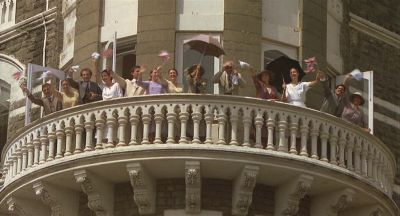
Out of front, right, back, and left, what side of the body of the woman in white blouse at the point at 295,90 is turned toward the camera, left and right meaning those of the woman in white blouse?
front

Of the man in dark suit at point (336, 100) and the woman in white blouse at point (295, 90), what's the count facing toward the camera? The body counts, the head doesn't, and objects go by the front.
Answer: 2

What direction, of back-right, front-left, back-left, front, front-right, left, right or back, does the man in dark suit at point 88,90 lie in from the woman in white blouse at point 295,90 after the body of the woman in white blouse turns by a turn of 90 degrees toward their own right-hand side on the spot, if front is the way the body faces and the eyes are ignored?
front

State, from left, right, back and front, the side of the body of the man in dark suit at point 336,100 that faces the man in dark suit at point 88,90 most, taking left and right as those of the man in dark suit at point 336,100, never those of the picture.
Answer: right

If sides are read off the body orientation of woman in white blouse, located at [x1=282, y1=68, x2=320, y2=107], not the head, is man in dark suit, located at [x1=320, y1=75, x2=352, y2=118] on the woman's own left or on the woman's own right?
on the woman's own left

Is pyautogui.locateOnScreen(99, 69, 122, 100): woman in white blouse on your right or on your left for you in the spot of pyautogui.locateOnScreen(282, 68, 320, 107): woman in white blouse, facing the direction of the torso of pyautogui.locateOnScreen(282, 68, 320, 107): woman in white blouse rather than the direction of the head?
on your right

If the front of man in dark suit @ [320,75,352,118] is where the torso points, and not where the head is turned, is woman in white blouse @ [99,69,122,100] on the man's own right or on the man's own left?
on the man's own right

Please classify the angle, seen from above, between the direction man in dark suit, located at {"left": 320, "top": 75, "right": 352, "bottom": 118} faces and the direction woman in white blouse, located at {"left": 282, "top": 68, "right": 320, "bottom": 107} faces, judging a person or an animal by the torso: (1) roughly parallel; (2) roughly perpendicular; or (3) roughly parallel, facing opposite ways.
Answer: roughly parallel

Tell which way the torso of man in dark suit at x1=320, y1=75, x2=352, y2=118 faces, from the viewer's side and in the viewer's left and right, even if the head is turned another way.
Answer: facing the viewer

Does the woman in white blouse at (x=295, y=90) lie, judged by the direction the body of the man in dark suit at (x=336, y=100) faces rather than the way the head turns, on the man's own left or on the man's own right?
on the man's own right
